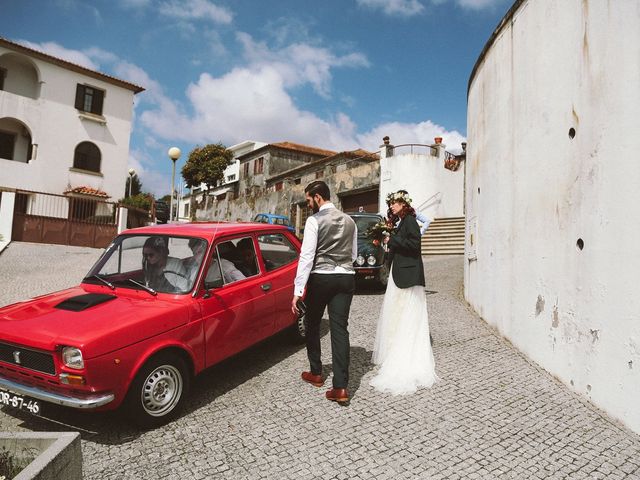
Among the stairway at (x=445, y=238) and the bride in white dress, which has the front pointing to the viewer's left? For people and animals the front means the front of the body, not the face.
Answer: the bride in white dress

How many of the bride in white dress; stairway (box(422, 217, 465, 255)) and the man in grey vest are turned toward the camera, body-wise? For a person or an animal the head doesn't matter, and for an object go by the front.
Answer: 1

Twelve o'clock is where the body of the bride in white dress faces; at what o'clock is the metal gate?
The metal gate is roughly at 1 o'clock from the bride in white dress.

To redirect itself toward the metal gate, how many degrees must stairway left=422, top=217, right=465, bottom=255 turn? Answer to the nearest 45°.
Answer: approximately 45° to its right

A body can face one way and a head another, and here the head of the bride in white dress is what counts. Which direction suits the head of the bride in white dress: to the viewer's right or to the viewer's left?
to the viewer's left

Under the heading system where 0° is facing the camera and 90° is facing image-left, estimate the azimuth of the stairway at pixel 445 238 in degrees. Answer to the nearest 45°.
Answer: approximately 0°

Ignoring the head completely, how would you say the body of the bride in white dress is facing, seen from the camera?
to the viewer's left

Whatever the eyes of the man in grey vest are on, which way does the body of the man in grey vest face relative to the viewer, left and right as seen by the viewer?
facing away from the viewer and to the left of the viewer

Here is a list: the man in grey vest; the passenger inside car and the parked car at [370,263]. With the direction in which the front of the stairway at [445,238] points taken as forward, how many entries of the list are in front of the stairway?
3

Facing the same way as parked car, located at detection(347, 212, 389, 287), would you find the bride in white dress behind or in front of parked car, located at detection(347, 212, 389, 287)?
in front

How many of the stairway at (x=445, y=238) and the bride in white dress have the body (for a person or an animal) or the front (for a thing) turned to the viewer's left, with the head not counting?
1
